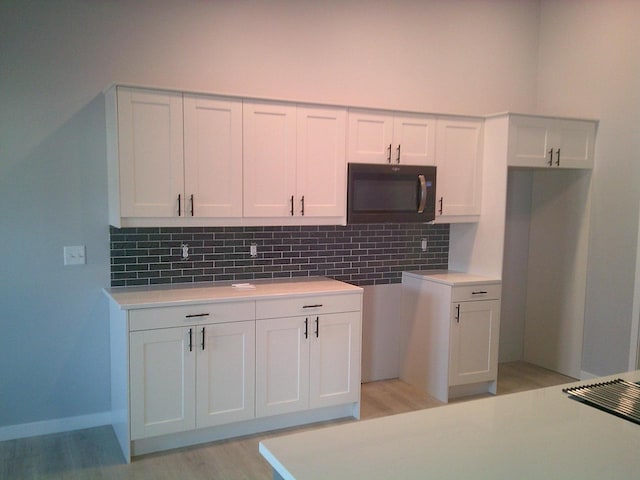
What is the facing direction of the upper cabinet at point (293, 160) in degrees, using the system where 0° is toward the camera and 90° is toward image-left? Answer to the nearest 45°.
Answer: approximately 0°

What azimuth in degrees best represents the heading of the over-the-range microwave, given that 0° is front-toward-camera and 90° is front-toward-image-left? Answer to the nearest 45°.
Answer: approximately 315°

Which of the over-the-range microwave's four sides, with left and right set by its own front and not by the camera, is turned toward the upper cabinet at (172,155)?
right

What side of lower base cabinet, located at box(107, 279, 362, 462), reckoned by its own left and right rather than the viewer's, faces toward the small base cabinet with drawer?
left

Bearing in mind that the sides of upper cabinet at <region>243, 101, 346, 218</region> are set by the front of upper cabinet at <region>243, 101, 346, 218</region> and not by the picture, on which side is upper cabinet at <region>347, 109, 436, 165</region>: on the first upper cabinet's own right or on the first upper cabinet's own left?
on the first upper cabinet's own left

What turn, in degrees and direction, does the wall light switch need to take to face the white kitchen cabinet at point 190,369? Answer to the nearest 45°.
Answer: approximately 45° to its left

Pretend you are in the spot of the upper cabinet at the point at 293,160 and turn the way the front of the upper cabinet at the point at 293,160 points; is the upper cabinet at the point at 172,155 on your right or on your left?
on your right

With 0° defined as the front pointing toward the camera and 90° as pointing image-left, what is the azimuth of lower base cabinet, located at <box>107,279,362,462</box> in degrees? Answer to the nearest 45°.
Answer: approximately 0°
